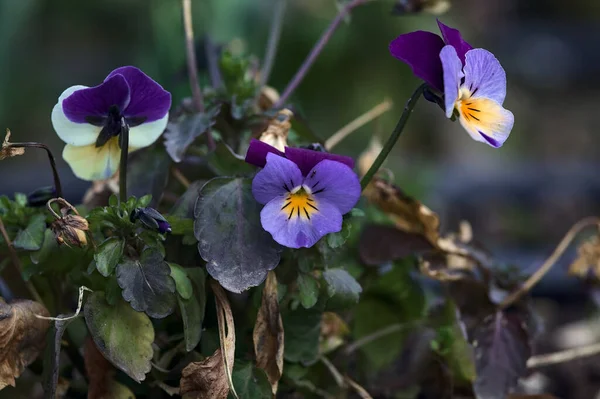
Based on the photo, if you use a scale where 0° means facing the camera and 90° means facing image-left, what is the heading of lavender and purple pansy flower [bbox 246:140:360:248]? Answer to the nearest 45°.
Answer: approximately 0°

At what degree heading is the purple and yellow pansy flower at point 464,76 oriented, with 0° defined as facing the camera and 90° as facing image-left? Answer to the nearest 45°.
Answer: approximately 315°
